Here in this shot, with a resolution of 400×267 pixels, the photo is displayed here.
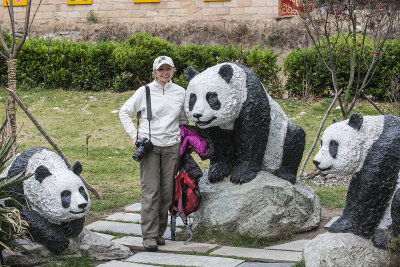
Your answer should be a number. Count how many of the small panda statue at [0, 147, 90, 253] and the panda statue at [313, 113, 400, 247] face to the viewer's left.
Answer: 1

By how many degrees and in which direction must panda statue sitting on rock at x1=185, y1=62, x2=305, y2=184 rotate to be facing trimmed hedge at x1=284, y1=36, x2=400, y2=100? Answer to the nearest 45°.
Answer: approximately 135° to its right

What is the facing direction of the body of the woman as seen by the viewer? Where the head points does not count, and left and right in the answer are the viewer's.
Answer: facing the viewer

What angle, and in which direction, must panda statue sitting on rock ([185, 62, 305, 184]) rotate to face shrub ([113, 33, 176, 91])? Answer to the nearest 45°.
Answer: approximately 135° to its right

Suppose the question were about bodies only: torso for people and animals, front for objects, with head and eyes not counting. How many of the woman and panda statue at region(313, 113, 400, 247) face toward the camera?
1

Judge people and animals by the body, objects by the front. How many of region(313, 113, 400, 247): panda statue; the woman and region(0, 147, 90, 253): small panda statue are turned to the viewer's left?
1

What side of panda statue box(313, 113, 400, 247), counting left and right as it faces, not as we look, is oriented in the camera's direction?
left

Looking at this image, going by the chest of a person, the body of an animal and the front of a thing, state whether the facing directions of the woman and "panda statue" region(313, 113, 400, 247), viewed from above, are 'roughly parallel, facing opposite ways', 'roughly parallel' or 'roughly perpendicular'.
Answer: roughly perpendicular

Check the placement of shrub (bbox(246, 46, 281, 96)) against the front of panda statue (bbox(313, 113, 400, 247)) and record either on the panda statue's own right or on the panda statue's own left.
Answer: on the panda statue's own right

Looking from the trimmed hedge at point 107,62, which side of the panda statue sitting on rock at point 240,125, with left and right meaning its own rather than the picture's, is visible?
right

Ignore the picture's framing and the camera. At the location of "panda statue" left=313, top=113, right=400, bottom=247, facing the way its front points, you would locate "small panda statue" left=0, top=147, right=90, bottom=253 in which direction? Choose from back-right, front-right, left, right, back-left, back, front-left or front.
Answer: front

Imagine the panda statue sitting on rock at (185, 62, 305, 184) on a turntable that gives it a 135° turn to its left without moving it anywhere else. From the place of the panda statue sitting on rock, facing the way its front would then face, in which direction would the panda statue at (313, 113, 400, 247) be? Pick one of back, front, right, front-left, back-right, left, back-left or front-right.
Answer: front-right

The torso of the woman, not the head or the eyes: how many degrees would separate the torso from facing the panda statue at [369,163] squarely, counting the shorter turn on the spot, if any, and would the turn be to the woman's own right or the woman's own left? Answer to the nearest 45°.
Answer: approximately 45° to the woman's own left
